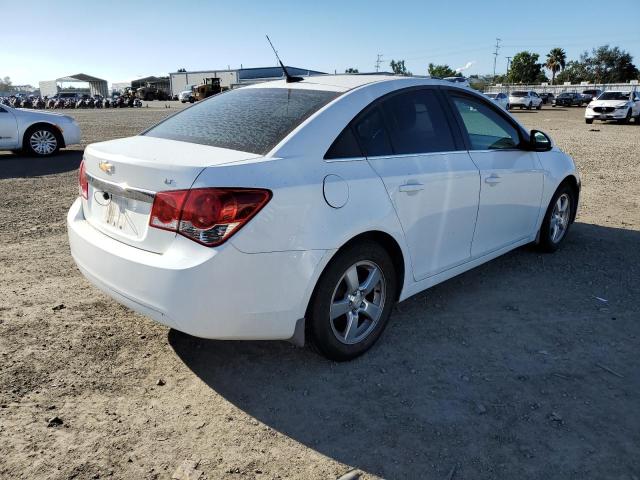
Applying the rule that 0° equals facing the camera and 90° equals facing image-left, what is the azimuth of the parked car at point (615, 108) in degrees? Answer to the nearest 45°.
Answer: approximately 45°

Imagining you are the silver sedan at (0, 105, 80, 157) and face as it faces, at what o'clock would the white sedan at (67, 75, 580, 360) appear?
the white sedan at (67, 75, 580, 360) is roughly at 3 o'clock from the silver sedan at (0, 105, 80, 157).

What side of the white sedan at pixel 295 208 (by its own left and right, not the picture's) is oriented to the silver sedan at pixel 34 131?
left

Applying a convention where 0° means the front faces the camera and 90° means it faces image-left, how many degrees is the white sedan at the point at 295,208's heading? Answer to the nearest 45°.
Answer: approximately 225°

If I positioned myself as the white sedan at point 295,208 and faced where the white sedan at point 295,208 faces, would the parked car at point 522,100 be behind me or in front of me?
in front

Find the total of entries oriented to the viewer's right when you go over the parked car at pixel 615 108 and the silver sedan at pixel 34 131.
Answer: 1

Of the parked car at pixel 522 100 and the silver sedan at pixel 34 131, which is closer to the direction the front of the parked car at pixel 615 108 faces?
the silver sedan

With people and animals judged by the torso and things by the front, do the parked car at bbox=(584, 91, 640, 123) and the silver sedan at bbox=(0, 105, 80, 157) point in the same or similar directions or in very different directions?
very different directions

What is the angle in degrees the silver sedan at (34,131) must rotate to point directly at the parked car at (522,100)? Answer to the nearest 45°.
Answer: approximately 45° to its left

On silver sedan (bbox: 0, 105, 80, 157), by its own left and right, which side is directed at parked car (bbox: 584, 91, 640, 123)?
front

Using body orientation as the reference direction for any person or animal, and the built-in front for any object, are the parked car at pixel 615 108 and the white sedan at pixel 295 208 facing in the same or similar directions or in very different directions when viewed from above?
very different directions

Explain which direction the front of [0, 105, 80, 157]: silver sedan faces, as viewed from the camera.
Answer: facing to the right of the viewer
